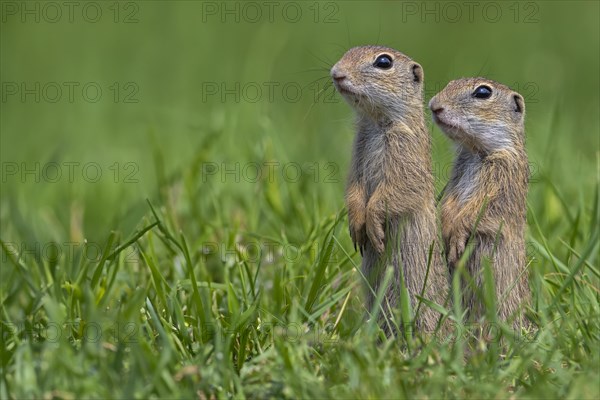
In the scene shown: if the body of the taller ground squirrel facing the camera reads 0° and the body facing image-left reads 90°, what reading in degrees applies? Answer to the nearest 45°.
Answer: approximately 45°
